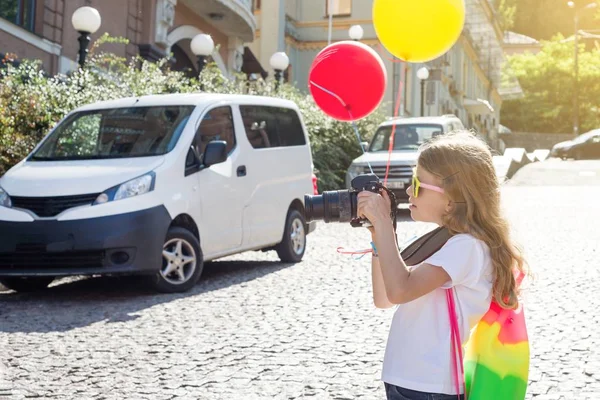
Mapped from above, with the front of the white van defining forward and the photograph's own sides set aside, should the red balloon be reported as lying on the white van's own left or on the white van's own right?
on the white van's own left

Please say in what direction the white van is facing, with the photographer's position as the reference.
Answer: facing the viewer and to the left of the viewer

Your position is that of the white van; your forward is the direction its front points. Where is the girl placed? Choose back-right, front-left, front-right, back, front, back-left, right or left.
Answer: front-left

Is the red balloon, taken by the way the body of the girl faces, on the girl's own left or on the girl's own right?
on the girl's own right

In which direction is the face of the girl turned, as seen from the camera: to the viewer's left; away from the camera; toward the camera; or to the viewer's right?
to the viewer's left

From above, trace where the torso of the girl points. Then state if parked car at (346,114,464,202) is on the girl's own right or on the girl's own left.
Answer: on the girl's own right

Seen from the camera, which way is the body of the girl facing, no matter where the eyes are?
to the viewer's left

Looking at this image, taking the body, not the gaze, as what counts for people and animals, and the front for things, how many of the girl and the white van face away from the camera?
0

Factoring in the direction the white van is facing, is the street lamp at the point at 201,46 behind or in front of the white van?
behind
